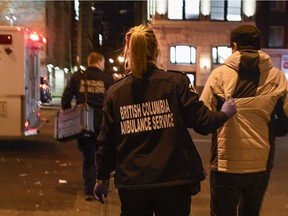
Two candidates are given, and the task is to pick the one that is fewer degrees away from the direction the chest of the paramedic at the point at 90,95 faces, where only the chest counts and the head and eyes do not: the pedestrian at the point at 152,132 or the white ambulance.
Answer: the white ambulance

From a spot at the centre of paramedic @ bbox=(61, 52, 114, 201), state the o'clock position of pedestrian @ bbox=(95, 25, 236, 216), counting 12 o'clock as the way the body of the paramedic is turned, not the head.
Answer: The pedestrian is roughly at 6 o'clock from the paramedic.

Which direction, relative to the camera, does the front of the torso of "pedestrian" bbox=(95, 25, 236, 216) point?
away from the camera

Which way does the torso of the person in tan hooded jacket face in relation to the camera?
away from the camera

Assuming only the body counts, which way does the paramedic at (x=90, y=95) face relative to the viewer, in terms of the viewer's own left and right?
facing away from the viewer

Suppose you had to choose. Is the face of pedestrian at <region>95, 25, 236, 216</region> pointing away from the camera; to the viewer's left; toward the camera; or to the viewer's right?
away from the camera
